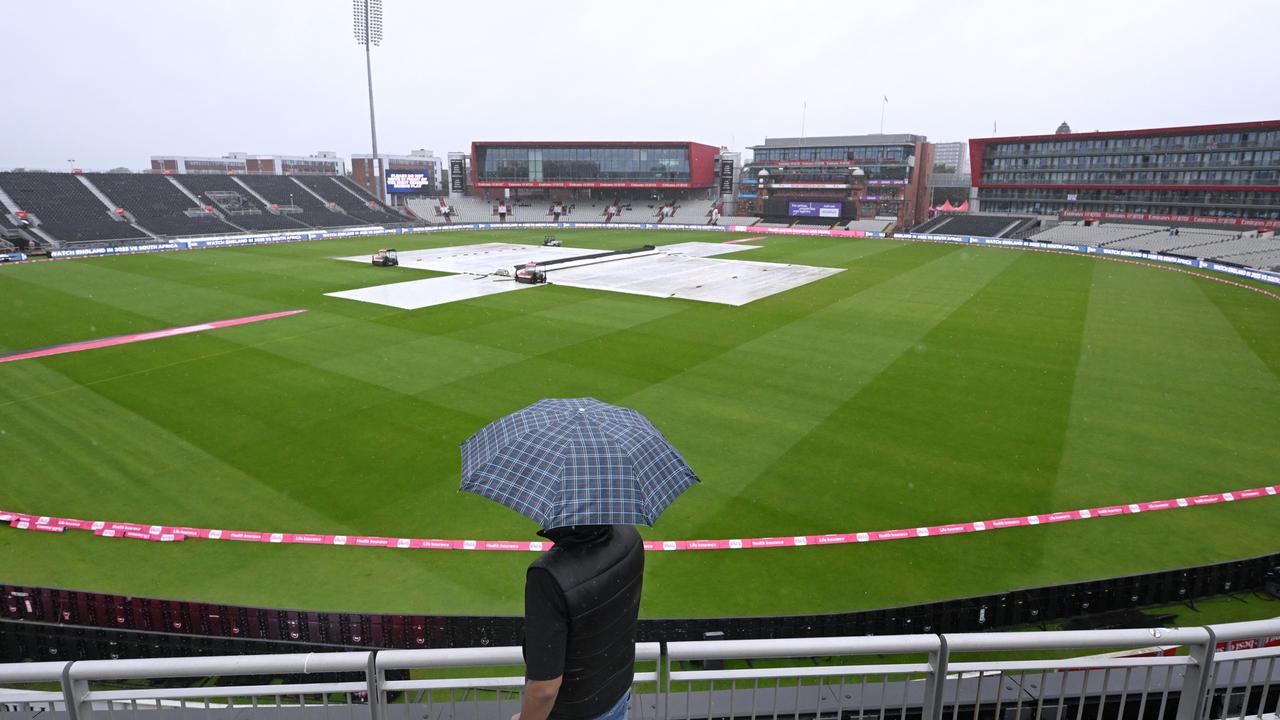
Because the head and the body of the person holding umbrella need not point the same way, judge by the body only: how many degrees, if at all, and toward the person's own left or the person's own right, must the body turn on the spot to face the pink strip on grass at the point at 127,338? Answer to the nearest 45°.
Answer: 0° — they already face it

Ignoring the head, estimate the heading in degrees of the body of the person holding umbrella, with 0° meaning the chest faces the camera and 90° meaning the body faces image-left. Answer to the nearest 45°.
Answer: approximately 135°
